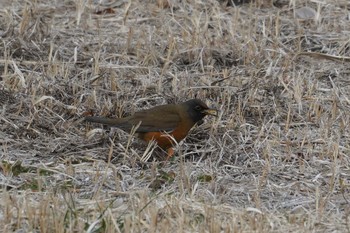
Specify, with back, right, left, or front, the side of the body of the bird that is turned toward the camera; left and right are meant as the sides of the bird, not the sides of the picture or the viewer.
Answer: right
